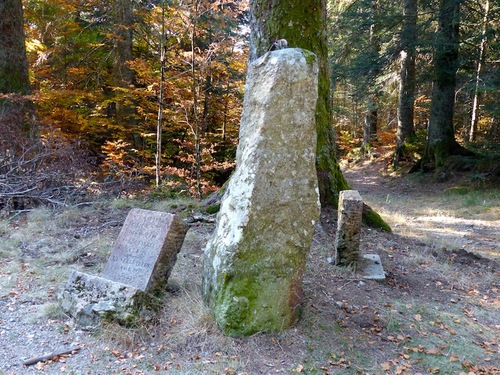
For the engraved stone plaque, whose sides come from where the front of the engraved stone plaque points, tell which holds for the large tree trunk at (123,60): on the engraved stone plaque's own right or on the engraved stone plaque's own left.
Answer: on the engraved stone plaque's own right

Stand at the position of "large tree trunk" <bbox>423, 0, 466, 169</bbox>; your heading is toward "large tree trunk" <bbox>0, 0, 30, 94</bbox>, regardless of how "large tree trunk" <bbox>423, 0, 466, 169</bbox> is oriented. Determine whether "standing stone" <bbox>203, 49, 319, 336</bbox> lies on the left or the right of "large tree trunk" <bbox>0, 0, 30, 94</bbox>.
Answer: left

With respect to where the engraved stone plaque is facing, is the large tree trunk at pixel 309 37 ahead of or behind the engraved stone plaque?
behind

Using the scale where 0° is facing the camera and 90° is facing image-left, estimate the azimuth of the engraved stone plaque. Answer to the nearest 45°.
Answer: approximately 45°

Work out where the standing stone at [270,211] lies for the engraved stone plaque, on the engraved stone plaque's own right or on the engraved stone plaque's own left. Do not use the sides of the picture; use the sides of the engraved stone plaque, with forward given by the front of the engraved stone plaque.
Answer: on the engraved stone plaque's own left

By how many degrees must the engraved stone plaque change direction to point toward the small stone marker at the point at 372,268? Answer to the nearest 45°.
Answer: approximately 135° to its left

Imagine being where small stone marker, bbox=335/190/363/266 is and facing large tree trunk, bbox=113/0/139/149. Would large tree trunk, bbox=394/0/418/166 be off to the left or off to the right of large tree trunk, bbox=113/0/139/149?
right

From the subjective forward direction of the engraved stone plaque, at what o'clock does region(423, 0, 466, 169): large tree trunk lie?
The large tree trunk is roughly at 6 o'clock from the engraved stone plaque.

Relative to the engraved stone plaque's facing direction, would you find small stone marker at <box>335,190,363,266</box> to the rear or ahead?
to the rear

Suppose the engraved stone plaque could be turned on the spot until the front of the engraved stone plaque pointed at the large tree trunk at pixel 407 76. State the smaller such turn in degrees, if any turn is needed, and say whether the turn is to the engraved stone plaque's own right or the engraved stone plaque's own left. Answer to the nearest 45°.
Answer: approximately 180°

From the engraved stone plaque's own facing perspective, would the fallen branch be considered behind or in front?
in front
